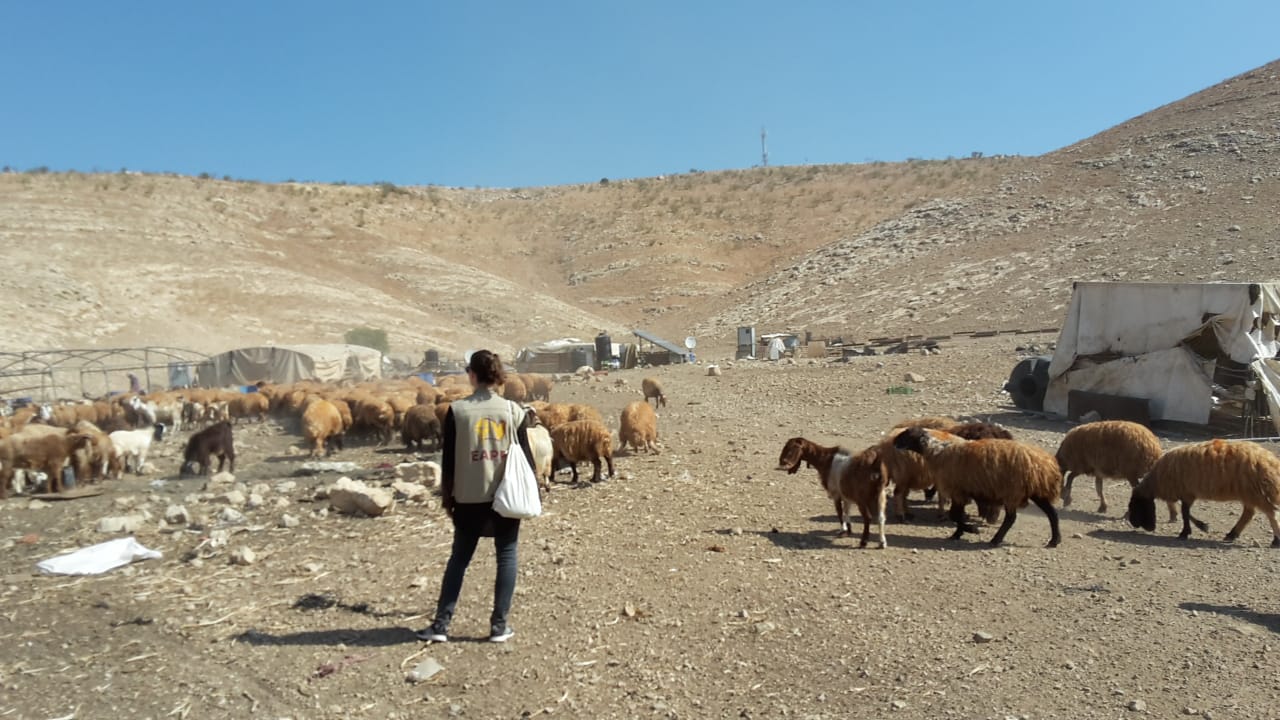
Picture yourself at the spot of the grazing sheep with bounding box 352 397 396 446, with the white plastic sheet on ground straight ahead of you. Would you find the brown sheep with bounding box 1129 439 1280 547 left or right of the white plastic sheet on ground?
left

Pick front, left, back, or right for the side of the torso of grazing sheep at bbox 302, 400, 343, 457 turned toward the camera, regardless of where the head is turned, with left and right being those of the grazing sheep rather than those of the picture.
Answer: back

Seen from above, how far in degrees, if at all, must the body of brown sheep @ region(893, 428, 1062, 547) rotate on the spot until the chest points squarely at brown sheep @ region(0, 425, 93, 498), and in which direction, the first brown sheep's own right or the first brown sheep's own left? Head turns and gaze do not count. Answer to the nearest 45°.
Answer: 0° — it already faces it

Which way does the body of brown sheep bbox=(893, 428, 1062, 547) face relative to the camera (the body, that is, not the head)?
to the viewer's left

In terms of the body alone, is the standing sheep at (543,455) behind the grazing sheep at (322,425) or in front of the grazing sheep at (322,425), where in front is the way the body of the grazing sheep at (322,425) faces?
behind

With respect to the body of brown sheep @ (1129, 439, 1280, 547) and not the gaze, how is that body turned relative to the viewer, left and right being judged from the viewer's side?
facing to the left of the viewer

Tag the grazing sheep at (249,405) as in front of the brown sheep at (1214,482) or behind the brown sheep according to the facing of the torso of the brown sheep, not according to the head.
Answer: in front

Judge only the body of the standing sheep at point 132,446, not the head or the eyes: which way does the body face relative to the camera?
to the viewer's right

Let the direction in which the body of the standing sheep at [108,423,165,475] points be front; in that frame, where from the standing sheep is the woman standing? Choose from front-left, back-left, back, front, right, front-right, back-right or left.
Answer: right
